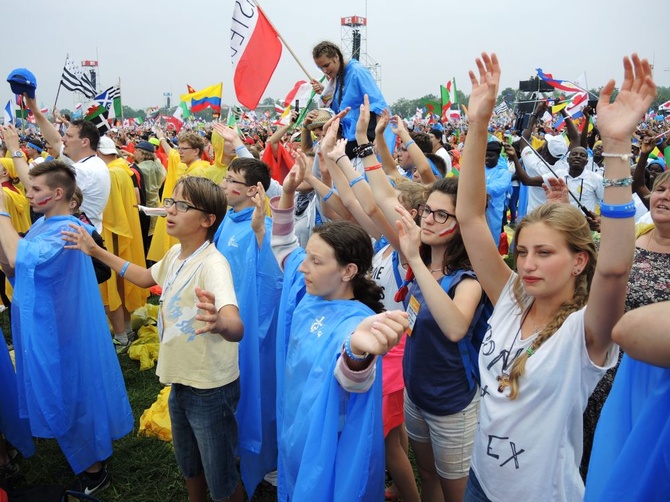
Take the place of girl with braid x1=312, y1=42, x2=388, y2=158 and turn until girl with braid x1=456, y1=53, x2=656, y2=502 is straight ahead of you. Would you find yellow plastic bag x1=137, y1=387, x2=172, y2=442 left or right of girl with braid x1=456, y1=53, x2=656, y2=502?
right

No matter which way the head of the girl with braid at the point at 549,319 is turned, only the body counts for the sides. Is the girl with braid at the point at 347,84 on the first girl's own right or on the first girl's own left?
on the first girl's own right

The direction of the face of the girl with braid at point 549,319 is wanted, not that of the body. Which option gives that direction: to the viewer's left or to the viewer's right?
to the viewer's left

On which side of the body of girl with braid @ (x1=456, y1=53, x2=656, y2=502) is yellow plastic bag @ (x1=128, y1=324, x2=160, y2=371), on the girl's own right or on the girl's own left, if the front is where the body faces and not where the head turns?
on the girl's own right

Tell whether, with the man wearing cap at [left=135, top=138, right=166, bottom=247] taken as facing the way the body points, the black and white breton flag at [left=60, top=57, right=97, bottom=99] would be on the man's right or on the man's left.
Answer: on the man's right

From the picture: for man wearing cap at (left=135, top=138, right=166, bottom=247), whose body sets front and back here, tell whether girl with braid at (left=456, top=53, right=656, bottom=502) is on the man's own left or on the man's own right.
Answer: on the man's own left
